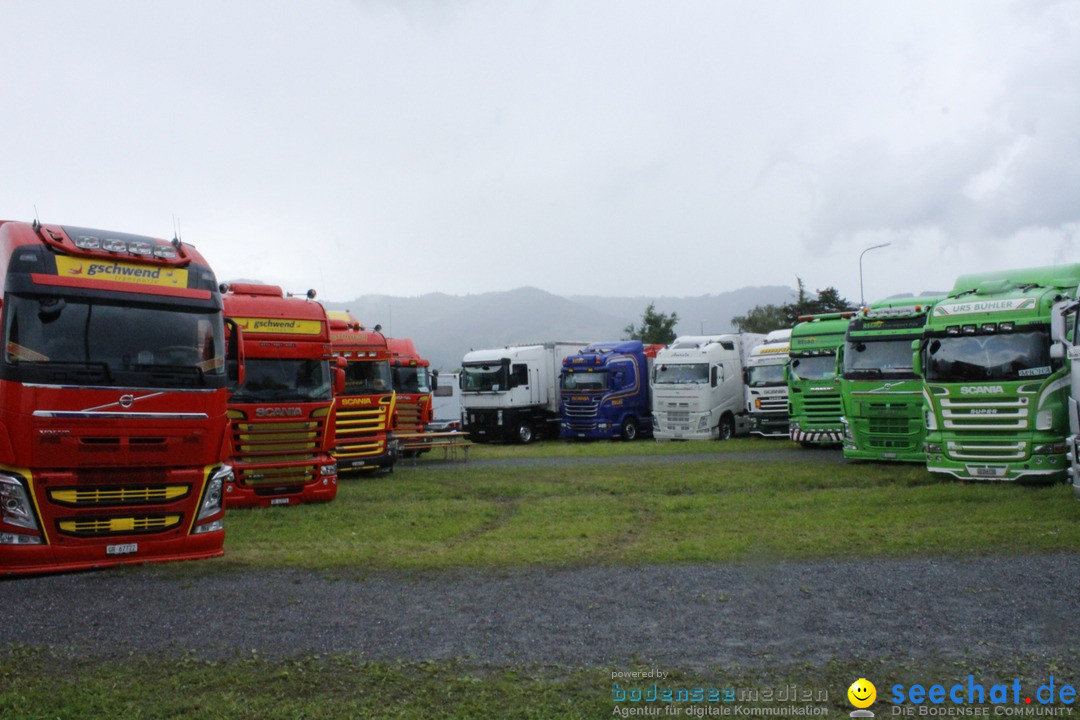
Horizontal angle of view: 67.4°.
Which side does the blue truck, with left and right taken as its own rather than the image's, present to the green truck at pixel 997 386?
left

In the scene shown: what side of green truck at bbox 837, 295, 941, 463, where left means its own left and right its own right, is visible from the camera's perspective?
front

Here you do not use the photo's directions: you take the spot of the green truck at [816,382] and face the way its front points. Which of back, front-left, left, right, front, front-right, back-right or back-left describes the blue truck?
back-right

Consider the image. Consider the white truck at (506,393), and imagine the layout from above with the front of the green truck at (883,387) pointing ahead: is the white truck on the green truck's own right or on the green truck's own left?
on the green truck's own right

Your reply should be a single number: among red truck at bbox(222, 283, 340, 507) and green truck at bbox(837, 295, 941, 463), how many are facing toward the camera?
2

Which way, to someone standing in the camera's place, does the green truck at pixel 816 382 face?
facing the viewer

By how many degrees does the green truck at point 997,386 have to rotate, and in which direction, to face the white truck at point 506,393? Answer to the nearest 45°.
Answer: approximately 135° to its right

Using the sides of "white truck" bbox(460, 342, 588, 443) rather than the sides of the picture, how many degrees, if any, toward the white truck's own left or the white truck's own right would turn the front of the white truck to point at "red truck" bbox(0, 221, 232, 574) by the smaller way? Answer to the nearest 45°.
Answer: approximately 45° to the white truck's own left

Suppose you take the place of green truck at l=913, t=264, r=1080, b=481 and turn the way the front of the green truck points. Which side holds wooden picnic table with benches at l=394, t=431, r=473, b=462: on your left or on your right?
on your right

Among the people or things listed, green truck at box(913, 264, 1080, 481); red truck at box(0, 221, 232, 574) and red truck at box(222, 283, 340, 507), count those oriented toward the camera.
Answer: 3

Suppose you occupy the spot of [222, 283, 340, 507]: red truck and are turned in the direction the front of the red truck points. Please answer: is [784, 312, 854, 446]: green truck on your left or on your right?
on your left

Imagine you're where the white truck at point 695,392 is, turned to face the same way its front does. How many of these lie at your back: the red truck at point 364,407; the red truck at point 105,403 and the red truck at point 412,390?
0

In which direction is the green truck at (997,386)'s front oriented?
toward the camera

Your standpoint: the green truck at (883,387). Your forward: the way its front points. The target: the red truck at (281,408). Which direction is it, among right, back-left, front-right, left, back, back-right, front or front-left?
front-right
